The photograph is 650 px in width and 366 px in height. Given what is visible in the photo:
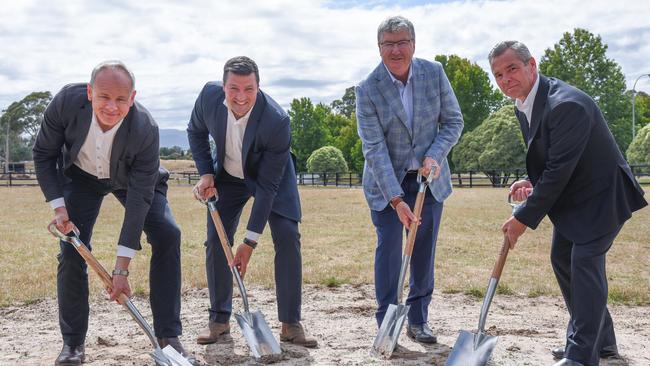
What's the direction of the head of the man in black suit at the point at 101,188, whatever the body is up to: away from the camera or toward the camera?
toward the camera

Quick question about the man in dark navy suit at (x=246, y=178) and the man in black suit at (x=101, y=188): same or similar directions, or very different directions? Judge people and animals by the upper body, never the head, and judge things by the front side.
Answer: same or similar directions

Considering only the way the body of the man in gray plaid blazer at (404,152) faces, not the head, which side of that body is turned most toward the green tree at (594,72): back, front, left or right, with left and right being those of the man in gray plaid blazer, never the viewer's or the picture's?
back

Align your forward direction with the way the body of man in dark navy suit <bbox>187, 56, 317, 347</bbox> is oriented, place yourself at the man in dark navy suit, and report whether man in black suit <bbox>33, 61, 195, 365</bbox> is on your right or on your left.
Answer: on your right

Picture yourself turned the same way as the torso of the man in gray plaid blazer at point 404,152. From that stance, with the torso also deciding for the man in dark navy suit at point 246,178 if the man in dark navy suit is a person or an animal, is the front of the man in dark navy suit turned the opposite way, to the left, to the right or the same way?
the same way

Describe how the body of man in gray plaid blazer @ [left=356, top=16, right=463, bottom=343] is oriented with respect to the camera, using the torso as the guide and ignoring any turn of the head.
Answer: toward the camera

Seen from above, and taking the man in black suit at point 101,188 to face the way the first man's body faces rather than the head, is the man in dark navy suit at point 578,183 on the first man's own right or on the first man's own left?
on the first man's own left

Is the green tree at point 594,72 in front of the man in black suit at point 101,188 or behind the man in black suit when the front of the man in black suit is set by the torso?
behind

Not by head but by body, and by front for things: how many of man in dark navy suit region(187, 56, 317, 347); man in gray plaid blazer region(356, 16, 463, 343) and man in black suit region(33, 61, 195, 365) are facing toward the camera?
3

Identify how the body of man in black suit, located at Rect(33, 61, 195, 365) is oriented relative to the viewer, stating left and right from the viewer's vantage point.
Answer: facing the viewer

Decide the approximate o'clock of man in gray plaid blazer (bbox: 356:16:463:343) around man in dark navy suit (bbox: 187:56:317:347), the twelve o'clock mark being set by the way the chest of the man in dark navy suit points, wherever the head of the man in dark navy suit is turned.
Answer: The man in gray plaid blazer is roughly at 9 o'clock from the man in dark navy suit.

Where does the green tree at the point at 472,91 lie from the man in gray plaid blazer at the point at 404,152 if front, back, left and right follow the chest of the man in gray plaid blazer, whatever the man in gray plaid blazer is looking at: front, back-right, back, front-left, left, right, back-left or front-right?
back

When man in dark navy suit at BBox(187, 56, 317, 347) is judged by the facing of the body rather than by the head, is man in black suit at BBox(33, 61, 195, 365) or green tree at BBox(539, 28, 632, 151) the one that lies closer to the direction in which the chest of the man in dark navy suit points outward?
the man in black suit
